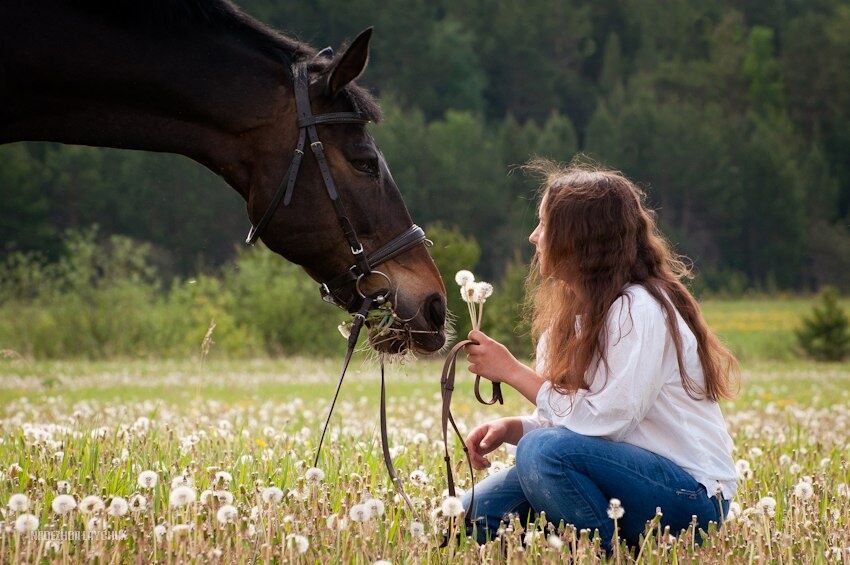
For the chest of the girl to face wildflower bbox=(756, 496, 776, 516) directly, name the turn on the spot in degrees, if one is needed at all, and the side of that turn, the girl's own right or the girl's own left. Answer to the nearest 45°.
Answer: approximately 180°

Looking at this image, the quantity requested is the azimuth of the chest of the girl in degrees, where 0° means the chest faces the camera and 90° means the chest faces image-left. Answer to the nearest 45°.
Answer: approximately 90°

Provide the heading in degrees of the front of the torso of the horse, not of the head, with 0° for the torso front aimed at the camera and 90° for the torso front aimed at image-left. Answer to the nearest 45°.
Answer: approximately 270°

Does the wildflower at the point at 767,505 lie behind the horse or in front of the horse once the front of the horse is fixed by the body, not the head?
in front

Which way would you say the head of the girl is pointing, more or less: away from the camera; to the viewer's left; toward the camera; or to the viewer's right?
to the viewer's left

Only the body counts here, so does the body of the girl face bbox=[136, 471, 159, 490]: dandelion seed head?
yes

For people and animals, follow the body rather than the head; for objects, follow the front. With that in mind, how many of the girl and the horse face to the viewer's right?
1

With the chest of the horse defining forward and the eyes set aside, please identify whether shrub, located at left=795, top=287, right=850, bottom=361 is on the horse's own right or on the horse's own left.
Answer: on the horse's own left

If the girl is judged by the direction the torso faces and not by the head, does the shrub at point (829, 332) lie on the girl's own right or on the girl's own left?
on the girl's own right
